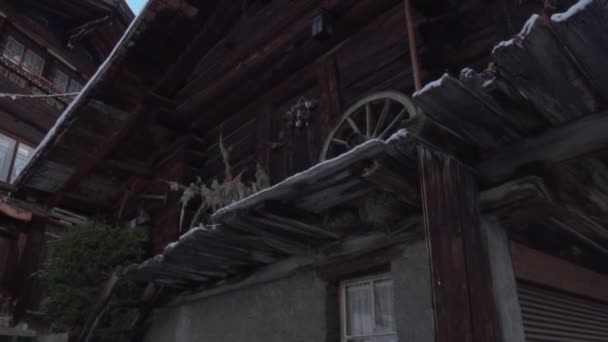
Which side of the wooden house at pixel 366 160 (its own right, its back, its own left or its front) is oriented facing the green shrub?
right

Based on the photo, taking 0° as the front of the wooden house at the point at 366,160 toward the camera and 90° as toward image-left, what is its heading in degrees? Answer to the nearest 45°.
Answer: approximately 45°
